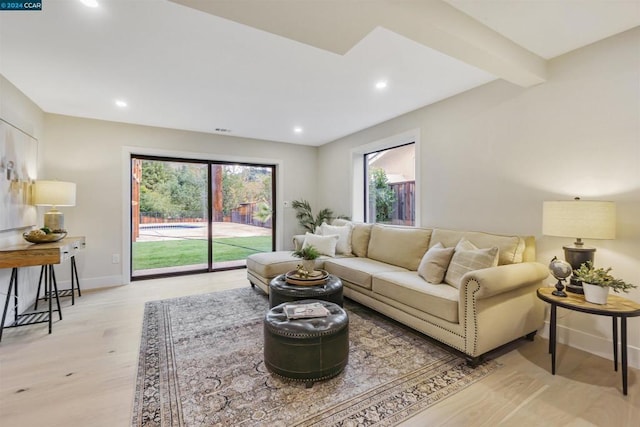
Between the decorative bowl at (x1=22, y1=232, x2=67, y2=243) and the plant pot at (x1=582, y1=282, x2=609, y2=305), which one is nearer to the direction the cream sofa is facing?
the decorative bowl

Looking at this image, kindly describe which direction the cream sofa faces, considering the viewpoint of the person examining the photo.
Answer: facing the viewer and to the left of the viewer

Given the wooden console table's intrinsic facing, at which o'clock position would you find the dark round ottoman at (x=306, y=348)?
The dark round ottoman is roughly at 2 o'clock from the wooden console table.

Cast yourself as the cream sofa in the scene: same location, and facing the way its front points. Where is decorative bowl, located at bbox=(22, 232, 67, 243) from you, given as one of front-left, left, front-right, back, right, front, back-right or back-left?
front-right

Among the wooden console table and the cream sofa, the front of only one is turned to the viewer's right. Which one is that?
the wooden console table

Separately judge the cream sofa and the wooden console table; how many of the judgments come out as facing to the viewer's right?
1

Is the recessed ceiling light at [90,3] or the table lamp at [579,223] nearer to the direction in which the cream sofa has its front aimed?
the recessed ceiling light

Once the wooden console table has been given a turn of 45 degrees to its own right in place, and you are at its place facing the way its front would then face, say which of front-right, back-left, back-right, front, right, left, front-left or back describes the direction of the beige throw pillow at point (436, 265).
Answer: front

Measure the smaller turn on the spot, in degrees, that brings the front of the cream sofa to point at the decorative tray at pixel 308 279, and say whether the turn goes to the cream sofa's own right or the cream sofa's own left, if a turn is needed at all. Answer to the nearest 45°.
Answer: approximately 45° to the cream sofa's own right

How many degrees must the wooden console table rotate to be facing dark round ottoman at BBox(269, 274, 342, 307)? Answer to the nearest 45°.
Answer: approximately 45° to its right

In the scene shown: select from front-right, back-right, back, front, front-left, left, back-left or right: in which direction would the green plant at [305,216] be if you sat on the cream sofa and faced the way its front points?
right

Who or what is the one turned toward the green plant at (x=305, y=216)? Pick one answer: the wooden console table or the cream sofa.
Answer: the wooden console table

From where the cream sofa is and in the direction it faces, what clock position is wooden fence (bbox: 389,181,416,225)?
The wooden fence is roughly at 4 o'clock from the cream sofa.

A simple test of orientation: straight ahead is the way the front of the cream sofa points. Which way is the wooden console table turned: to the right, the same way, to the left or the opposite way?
the opposite way

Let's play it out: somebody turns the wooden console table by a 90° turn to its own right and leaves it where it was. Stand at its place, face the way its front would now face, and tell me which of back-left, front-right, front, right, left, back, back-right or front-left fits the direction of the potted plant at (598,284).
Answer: front-left

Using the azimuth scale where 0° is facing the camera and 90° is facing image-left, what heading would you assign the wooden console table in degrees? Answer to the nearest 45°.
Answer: approximately 270°
